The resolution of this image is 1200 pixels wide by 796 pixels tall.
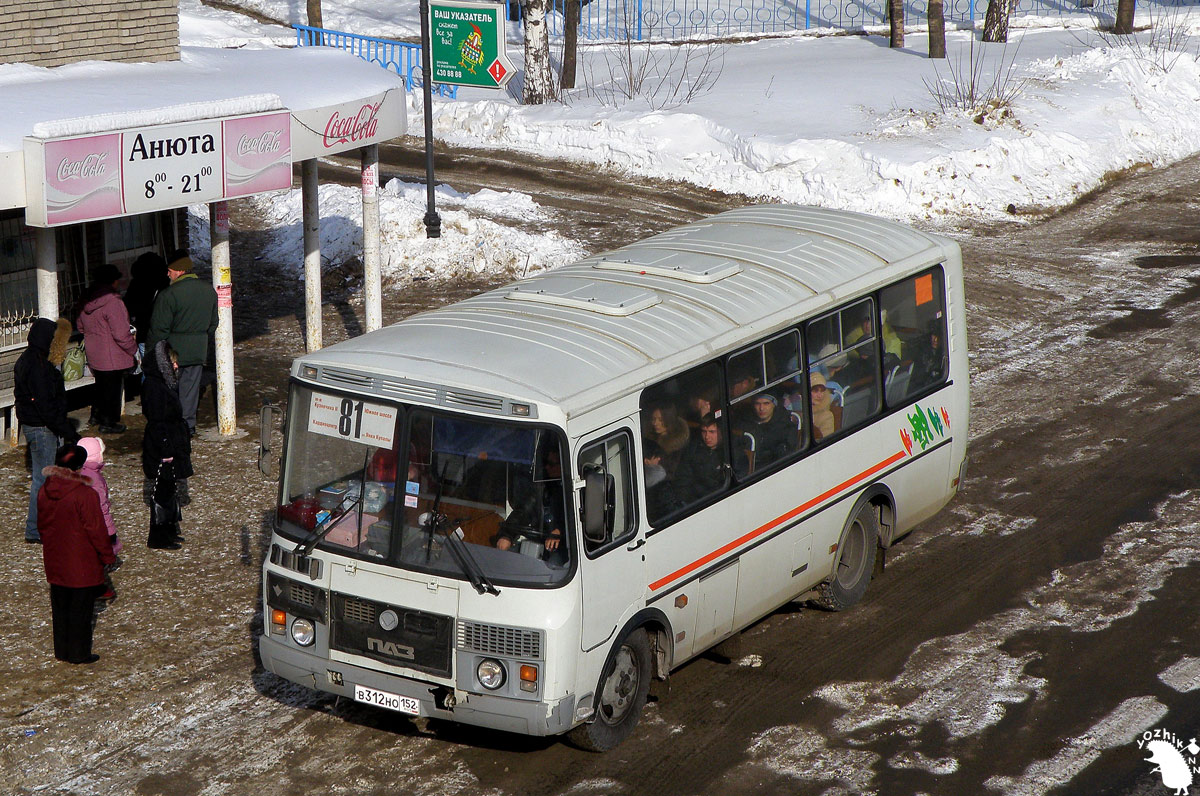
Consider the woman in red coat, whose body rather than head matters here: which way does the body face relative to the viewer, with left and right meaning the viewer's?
facing away from the viewer and to the right of the viewer

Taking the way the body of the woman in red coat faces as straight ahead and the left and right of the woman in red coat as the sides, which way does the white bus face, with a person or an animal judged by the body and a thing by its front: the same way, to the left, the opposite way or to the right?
the opposite way

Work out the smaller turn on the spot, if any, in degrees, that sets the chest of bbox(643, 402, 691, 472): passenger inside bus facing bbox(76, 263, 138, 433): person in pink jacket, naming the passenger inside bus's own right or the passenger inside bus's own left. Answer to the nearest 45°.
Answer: approximately 90° to the passenger inside bus's own right

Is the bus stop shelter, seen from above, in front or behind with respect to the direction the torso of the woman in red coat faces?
in front

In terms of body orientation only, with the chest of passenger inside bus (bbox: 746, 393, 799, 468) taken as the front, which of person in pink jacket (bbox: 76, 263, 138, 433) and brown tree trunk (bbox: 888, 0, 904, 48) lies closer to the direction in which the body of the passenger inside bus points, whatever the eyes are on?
the person in pink jacket

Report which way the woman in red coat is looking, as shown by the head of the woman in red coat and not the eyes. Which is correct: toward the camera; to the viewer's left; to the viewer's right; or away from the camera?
away from the camera

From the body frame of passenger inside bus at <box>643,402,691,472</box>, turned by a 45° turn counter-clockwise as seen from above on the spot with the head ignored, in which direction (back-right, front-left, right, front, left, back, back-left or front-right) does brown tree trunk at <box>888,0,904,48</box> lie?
back

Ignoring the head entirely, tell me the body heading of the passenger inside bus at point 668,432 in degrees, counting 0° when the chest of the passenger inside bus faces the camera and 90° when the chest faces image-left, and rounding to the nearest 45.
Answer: approximately 45°

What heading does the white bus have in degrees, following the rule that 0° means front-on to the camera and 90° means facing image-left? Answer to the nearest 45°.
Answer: approximately 45°

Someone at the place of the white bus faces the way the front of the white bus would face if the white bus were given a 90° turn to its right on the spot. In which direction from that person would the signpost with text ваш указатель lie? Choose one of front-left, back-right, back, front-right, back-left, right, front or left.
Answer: front-right

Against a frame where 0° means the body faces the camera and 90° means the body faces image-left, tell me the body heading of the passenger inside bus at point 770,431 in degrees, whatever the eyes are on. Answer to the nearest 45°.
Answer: approximately 45°

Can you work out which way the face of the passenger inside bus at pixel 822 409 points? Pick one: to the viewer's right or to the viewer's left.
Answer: to the viewer's left
